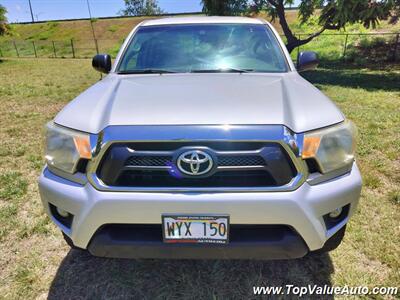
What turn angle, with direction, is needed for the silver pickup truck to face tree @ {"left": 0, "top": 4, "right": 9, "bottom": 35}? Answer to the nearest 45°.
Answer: approximately 135° to its right

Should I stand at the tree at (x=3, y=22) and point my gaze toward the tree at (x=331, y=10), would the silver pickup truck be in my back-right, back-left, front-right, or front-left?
front-right

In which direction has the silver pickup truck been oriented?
toward the camera

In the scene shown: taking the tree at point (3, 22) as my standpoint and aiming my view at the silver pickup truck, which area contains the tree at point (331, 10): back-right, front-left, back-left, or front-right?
front-left

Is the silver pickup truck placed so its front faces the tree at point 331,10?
no

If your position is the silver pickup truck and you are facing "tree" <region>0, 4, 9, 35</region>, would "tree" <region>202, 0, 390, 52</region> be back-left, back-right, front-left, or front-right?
front-right
